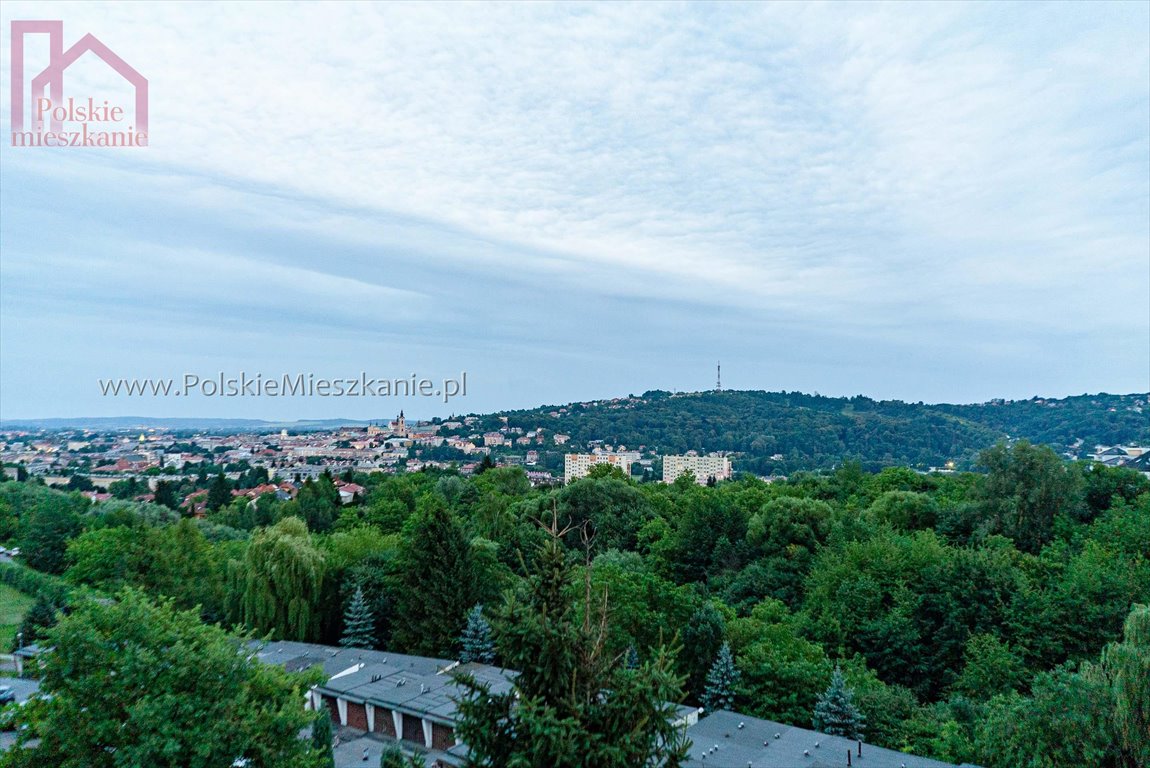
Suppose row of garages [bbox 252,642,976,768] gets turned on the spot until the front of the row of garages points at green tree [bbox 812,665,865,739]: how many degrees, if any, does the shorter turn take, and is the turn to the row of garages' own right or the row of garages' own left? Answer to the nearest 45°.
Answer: approximately 135° to the row of garages' own left

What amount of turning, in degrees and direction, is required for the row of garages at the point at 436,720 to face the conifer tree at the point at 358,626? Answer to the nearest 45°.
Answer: approximately 90° to its right

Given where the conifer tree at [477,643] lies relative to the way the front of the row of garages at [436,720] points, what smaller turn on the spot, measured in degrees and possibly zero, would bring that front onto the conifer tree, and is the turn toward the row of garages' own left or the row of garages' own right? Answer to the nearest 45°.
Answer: approximately 135° to the row of garages' own right

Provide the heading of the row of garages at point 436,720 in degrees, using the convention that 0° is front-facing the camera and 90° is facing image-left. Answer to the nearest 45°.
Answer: approximately 45°

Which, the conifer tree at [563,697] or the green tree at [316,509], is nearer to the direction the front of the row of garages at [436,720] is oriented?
the conifer tree

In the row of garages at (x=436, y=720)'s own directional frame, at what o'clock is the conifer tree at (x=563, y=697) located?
The conifer tree is roughly at 10 o'clock from the row of garages.

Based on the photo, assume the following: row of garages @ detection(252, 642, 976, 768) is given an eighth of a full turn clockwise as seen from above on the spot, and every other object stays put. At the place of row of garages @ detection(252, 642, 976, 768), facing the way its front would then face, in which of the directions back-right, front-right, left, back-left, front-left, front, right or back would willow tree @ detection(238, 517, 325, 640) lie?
front-right

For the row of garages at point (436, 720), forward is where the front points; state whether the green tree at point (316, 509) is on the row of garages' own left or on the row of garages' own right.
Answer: on the row of garages' own right

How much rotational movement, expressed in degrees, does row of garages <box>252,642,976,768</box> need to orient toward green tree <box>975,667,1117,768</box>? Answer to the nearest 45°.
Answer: approximately 135° to its left

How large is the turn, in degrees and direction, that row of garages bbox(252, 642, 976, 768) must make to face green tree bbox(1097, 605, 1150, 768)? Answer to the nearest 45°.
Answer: approximately 135° to its left

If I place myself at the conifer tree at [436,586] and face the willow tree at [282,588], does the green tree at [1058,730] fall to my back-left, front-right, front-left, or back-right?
back-left

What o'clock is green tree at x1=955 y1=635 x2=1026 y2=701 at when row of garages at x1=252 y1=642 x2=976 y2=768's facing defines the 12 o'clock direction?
The green tree is roughly at 7 o'clock from the row of garages.

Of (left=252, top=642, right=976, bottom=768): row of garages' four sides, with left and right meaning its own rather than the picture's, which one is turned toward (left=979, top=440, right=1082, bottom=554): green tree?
back
